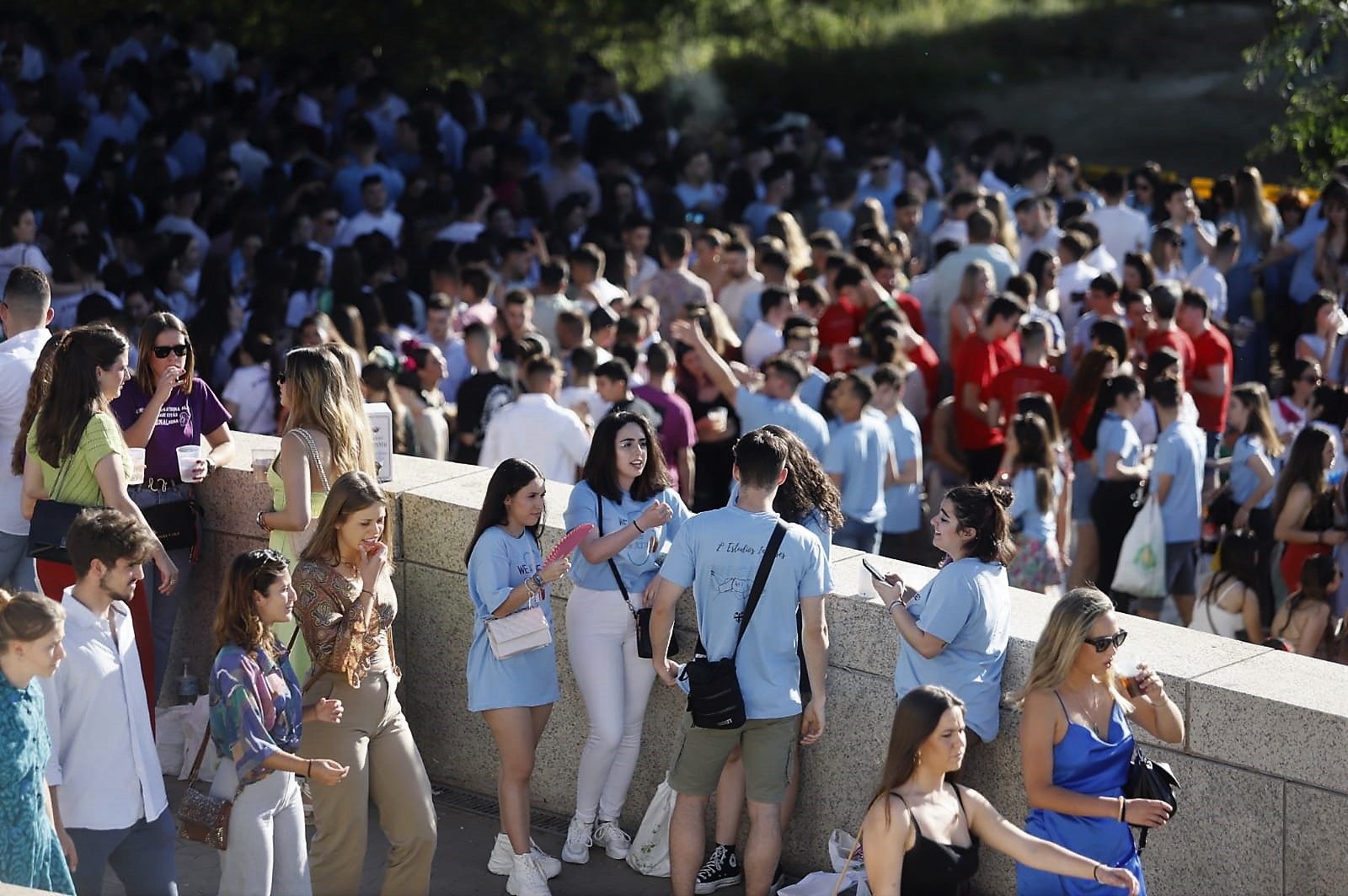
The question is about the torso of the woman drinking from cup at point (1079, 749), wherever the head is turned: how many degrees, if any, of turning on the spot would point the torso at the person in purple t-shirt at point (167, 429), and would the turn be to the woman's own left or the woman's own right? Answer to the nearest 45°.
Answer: approximately 135° to the woman's own right

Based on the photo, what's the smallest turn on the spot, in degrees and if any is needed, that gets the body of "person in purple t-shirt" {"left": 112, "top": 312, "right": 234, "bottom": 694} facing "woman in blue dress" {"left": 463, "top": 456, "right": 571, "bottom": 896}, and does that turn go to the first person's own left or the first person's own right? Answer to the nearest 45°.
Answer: approximately 45° to the first person's own left

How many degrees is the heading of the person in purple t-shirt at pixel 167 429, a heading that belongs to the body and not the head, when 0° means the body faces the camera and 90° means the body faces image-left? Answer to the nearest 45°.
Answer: approximately 0°

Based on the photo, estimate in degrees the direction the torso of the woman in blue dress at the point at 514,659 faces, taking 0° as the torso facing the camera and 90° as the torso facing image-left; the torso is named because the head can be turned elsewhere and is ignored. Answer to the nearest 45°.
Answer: approximately 315°

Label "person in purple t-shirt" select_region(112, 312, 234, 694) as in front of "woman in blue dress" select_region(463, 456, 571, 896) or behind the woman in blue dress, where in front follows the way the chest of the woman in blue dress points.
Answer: behind
